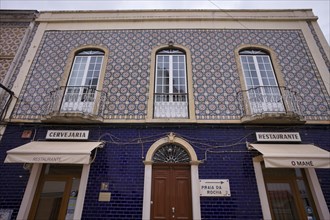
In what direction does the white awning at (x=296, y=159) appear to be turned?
toward the camera

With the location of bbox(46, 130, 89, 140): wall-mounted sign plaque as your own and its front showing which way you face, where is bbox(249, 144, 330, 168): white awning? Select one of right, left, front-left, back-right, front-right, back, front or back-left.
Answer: front-left

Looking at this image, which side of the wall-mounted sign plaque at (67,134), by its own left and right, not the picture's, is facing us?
front

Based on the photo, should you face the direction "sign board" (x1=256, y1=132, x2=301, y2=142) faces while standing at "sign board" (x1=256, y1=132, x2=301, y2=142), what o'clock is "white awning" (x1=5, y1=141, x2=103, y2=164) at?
The white awning is roughly at 2 o'clock from the sign board.

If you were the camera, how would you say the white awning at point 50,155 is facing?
facing the viewer

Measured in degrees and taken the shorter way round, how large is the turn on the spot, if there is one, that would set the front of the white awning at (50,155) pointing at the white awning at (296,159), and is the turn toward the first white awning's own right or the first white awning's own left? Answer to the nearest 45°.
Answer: approximately 45° to the first white awning's own left

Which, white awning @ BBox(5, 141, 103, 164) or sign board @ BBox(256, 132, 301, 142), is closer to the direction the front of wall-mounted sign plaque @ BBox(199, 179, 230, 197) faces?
the white awning

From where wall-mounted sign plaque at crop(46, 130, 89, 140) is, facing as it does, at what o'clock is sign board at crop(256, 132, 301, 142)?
The sign board is roughly at 10 o'clock from the wall-mounted sign plaque.

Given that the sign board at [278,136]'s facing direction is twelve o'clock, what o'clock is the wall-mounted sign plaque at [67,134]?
The wall-mounted sign plaque is roughly at 2 o'clock from the sign board.

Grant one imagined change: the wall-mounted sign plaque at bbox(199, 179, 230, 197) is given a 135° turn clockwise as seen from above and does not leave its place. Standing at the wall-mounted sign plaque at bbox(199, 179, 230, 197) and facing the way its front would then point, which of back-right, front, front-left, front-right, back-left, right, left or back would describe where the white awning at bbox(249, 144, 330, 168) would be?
back-right
